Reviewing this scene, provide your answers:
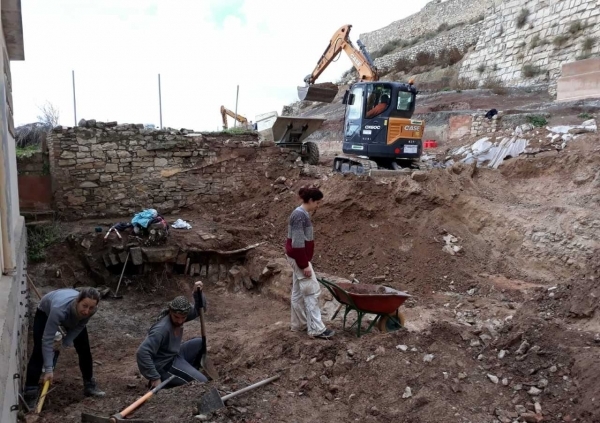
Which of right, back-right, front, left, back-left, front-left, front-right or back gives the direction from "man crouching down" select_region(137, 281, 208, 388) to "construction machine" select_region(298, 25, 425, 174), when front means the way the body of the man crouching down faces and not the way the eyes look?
left

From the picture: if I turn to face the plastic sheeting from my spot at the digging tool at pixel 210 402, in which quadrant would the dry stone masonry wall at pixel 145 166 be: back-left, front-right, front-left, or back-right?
front-left

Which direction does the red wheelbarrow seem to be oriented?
to the viewer's right

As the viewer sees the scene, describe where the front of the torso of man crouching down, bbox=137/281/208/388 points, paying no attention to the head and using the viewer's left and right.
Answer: facing the viewer and to the right of the viewer

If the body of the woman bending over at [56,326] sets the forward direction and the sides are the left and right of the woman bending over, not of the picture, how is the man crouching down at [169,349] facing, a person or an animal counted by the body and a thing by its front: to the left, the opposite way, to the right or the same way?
the same way

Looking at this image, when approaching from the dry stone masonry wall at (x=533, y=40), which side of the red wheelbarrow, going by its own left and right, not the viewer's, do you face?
left

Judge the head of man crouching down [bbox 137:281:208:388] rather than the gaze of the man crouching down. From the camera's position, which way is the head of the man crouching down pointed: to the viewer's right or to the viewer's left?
to the viewer's right

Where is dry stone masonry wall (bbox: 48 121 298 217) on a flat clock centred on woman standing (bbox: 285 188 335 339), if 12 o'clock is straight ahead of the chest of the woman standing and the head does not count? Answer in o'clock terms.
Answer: The dry stone masonry wall is roughly at 8 o'clock from the woman standing.

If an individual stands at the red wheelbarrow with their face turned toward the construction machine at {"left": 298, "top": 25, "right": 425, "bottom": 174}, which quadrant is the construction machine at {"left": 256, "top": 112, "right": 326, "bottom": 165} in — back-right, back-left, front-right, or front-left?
front-left

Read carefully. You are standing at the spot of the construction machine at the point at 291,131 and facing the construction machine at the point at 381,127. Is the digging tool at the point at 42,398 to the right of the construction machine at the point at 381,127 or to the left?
right

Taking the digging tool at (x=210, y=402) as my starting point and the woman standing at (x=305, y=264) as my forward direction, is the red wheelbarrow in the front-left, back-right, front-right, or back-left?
front-right

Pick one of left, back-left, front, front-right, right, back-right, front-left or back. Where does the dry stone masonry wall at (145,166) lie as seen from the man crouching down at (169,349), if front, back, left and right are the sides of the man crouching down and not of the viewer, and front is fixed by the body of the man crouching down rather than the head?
back-left
